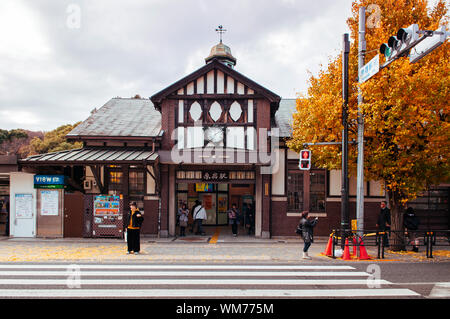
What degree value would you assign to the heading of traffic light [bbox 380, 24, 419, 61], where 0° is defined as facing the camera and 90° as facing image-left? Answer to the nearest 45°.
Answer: approximately 45°

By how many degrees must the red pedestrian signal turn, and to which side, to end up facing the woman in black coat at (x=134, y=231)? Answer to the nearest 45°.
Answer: approximately 90° to its right

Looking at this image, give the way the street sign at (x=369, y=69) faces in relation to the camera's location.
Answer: facing the viewer and to the left of the viewer
